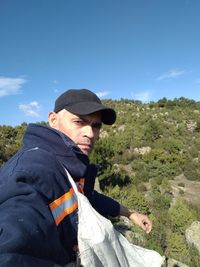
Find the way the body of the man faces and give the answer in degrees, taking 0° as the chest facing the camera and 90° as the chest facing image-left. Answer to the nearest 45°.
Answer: approximately 315°

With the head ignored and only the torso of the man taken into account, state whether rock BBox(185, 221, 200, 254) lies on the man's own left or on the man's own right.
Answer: on the man's own left
